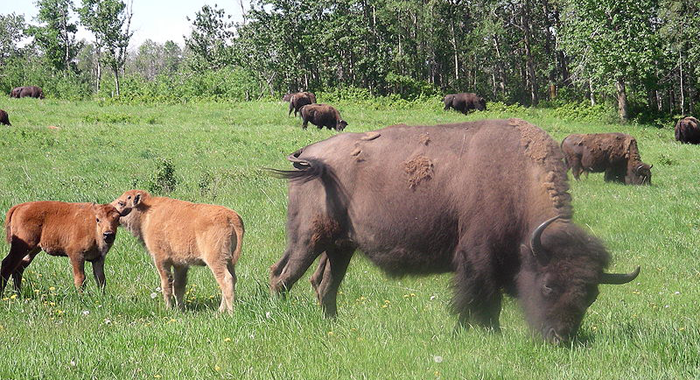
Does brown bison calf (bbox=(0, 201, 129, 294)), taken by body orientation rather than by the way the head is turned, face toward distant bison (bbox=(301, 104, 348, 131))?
no

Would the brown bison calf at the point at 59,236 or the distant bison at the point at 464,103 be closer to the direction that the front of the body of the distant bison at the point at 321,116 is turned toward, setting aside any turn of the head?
the distant bison

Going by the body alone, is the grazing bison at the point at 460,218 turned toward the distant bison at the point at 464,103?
no

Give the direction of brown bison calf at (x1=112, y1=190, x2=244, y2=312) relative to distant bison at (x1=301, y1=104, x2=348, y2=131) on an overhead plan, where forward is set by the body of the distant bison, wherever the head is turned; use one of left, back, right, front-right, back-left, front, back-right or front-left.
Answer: right

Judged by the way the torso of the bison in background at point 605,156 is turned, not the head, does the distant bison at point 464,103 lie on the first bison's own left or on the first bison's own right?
on the first bison's own left

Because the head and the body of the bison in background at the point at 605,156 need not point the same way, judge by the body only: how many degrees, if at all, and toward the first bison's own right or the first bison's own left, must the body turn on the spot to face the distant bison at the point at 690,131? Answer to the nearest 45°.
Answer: approximately 90° to the first bison's own left

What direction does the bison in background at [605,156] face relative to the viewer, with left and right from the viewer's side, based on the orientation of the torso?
facing to the right of the viewer

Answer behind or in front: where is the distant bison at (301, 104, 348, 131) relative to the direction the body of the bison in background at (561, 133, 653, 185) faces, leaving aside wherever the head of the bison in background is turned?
behind

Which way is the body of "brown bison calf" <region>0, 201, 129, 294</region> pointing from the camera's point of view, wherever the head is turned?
to the viewer's right

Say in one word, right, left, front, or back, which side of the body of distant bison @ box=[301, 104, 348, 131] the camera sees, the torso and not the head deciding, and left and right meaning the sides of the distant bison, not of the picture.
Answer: right

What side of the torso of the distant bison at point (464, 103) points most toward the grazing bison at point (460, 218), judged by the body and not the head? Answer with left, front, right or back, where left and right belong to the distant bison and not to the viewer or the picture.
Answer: right

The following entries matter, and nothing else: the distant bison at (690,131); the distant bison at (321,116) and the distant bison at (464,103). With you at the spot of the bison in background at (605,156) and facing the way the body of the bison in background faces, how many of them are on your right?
0

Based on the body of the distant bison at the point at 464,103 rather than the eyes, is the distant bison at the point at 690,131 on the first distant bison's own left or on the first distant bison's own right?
on the first distant bison's own right

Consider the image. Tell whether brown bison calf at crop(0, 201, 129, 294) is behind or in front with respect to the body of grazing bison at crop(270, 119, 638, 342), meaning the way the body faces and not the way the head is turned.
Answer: behind

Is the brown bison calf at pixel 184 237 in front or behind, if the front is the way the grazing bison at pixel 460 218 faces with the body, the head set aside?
behind

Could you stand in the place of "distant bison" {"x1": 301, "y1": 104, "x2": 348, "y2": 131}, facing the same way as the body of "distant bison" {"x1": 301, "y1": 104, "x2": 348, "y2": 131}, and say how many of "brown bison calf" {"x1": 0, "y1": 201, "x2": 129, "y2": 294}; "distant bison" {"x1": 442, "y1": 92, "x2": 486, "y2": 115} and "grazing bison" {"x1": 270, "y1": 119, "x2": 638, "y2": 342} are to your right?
2
